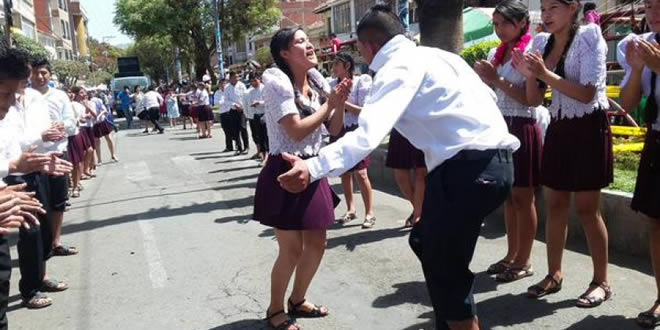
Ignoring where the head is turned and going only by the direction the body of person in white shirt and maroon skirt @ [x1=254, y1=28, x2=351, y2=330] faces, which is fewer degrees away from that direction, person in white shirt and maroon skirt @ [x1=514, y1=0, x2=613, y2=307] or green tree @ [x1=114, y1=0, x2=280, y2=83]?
the person in white shirt and maroon skirt

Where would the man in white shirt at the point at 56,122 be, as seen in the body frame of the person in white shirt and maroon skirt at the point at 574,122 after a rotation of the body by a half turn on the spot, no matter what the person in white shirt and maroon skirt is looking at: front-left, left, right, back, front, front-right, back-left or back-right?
back-left

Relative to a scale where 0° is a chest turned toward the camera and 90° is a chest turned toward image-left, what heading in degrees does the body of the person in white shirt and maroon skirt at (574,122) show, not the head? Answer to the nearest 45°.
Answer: approximately 45°

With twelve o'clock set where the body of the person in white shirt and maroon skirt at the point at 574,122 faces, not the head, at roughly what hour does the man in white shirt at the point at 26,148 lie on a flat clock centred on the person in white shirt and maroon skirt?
The man in white shirt is roughly at 1 o'clock from the person in white shirt and maroon skirt.

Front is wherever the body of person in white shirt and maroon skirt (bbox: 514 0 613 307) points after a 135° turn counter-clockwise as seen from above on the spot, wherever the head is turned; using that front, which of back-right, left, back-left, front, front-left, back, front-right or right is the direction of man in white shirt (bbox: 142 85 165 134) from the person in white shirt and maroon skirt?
back-left

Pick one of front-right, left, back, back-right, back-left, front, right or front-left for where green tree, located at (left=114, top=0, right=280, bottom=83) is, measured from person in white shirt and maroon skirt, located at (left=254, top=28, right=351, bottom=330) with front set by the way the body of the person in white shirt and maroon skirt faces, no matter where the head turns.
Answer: back-left

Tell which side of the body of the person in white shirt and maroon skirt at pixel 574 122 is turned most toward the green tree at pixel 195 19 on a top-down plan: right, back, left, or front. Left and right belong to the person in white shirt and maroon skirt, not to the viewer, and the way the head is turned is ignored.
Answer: right

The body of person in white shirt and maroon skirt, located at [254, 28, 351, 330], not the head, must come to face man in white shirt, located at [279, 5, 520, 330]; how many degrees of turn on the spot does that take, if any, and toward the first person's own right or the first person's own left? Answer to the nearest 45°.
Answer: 0° — they already face them

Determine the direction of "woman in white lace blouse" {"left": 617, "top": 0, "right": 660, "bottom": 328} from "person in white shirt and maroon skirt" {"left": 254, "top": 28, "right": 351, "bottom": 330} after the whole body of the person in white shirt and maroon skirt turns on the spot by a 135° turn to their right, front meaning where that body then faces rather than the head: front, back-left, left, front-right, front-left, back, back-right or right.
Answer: back

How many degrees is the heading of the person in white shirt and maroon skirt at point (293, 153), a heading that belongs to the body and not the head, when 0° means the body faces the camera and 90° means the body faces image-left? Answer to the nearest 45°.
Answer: approximately 315°

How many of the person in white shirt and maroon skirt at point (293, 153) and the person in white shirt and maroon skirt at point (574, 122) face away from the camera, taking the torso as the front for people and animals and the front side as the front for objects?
0

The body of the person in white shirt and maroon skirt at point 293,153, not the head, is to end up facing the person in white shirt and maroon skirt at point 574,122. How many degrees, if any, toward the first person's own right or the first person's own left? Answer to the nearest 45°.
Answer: approximately 45° to the first person's own left

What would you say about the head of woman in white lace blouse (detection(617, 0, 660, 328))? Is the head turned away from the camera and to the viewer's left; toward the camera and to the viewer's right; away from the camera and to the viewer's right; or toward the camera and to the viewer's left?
toward the camera and to the viewer's left

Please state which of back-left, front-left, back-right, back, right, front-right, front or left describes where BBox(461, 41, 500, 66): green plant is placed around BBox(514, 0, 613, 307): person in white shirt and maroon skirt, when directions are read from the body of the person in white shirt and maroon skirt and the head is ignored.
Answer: back-right
